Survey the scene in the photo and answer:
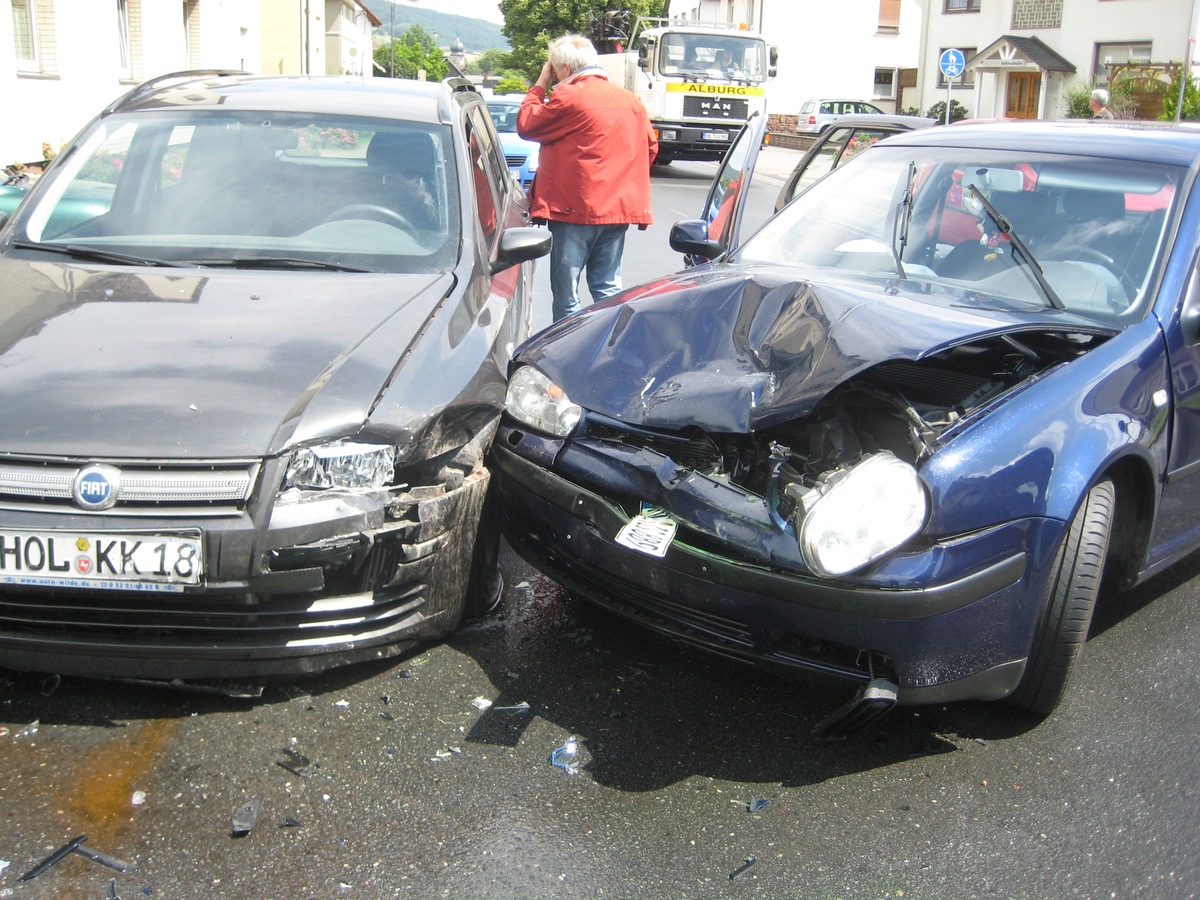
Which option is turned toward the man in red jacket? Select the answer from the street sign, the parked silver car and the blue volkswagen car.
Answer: the street sign

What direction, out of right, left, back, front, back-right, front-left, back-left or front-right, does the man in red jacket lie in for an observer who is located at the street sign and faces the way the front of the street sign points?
front

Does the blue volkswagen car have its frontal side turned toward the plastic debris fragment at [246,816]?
yes

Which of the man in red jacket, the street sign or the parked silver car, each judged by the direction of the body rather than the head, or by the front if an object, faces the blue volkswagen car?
the street sign

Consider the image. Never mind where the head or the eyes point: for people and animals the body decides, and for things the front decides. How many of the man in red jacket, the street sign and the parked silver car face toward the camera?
1

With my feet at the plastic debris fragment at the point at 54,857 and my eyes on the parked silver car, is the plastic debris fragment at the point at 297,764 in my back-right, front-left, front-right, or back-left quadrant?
front-right

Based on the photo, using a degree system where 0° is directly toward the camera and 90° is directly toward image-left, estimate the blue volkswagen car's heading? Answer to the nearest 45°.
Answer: approximately 45°

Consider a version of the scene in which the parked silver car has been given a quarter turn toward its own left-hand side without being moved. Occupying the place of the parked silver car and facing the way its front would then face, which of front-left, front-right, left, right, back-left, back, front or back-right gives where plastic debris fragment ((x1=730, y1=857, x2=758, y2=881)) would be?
back-left

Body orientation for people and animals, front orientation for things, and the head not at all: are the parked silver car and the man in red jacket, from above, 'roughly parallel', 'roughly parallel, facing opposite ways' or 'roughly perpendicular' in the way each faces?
roughly perpendicular

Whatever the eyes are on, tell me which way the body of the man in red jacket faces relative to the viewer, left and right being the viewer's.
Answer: facing away from the viewer and to the left of the viewer

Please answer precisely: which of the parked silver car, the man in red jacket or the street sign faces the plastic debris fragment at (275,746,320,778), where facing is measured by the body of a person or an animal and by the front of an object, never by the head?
the street sign

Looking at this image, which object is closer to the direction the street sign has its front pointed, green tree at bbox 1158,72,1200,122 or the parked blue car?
the parked blue car

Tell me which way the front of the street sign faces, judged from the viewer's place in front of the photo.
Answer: facing the viewer

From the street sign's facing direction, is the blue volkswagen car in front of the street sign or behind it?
in front

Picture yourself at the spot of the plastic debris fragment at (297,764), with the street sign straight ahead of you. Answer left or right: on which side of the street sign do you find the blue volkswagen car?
right

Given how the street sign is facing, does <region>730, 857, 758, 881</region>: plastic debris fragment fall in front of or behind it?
in front
